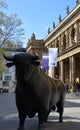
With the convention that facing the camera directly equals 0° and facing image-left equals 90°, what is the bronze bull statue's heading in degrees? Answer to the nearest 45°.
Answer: approximately 45°
